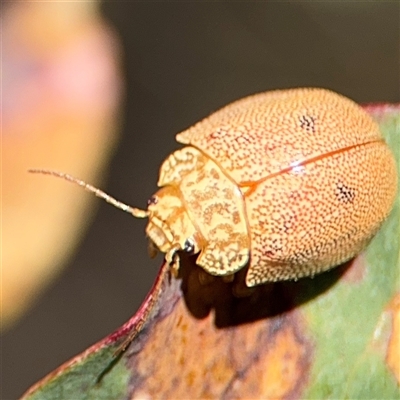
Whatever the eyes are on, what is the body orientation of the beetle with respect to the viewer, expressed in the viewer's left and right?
facing the viewer and to the left of the viewer
